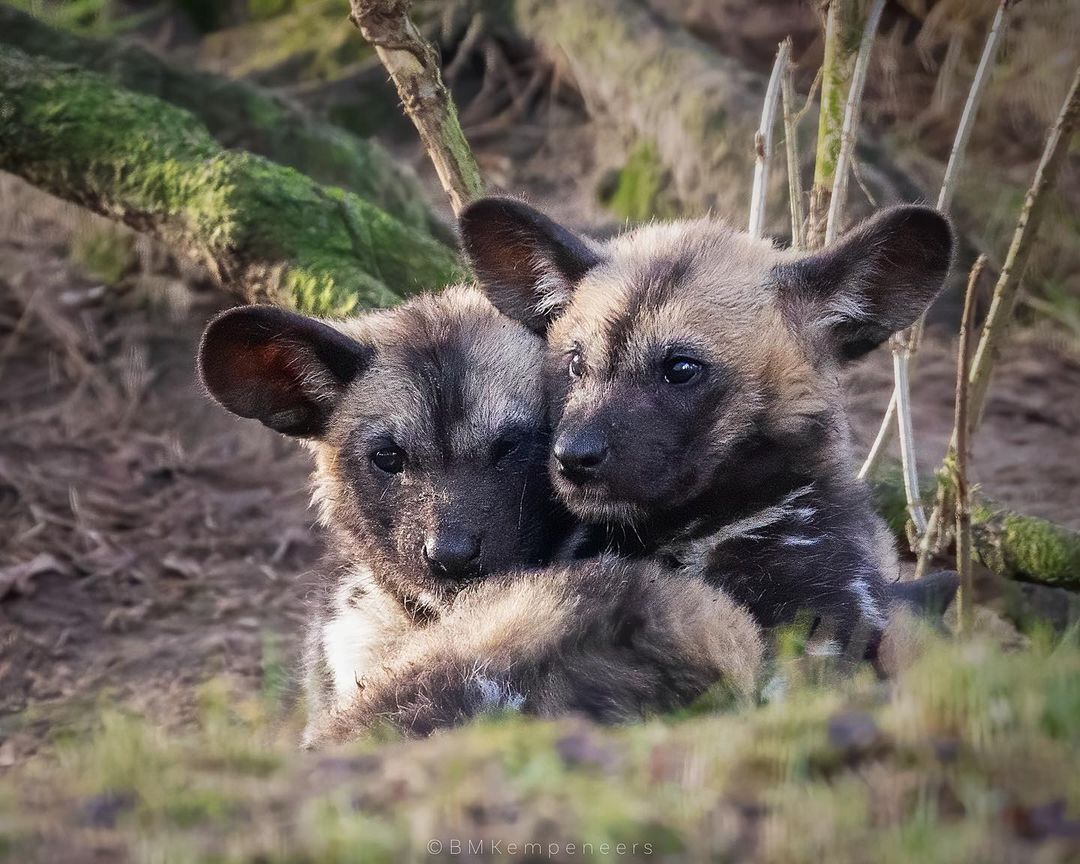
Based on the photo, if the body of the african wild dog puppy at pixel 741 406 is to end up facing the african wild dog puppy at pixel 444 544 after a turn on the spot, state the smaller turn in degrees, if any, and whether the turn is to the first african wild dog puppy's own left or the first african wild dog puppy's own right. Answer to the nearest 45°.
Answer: approximately 45° to the first african wild dog puppy's own right

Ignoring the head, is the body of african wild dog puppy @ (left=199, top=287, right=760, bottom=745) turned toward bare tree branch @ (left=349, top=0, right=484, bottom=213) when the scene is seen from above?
no

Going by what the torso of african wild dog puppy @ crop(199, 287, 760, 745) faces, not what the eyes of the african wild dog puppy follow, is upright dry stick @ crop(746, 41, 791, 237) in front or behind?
behind

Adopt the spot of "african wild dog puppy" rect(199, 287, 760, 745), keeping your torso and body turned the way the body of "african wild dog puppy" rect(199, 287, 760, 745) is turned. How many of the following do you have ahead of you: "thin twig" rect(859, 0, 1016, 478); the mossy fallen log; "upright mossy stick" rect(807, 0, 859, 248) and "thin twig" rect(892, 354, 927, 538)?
0

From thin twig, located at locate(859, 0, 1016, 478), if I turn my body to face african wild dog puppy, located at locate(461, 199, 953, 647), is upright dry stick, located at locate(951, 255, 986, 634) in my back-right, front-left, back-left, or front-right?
front-left

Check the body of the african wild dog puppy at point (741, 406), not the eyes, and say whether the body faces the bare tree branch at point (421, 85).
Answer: no

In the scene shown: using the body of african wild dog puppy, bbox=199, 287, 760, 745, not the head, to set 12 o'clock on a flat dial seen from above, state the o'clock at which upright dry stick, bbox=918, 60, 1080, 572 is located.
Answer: The upright dry stick is roughly at 8 o'clock from the african wild dog puppy.

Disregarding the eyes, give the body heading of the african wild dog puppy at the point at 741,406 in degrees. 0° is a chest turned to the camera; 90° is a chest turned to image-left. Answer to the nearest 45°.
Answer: approximately 45°

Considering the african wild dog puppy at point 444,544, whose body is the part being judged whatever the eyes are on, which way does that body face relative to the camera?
toward the camera

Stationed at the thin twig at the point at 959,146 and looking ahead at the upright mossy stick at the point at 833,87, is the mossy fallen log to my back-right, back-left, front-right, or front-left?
front-left

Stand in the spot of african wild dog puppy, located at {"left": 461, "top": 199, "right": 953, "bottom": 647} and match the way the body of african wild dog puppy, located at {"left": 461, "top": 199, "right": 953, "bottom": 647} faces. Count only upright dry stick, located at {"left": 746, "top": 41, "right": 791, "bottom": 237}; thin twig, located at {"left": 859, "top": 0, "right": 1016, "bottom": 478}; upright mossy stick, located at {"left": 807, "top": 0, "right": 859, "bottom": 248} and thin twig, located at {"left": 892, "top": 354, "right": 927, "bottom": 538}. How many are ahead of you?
0

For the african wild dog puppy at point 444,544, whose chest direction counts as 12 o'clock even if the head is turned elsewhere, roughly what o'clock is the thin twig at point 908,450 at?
The thin twig is roughly at 8 o'clock from the african wild dog puppy.

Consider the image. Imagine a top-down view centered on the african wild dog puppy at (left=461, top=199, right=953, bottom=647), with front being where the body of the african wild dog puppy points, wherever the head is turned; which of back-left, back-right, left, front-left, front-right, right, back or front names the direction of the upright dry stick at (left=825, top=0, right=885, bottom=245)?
back-right

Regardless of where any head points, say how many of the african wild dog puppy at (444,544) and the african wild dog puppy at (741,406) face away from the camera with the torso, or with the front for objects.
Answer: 0

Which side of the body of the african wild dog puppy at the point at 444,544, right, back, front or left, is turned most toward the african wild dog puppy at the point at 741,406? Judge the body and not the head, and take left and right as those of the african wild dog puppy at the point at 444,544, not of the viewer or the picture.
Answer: left

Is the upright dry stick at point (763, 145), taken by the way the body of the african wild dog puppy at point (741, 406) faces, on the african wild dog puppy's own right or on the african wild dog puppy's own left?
on the african wild dog puppy's own right

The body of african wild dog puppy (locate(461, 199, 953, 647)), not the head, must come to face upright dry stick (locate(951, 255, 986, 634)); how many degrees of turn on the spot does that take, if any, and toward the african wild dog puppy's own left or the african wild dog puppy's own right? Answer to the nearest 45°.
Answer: approximately 180°

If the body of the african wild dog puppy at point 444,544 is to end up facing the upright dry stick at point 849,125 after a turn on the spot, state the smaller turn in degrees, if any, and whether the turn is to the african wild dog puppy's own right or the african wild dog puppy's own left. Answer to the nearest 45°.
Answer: approximately 135° to the african wild dog puppy's own left

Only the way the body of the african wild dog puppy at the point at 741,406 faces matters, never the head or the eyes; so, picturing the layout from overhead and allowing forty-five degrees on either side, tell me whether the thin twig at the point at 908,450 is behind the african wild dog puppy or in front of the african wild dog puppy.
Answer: behind
